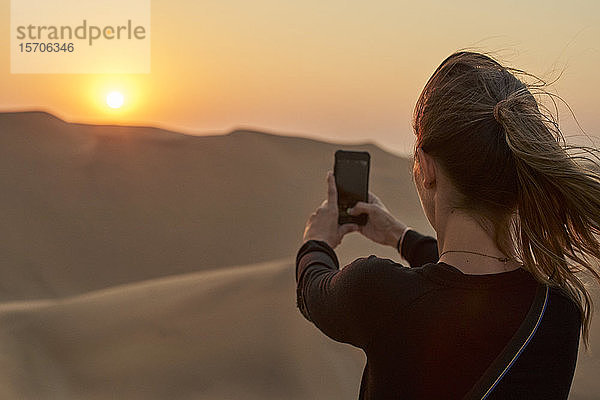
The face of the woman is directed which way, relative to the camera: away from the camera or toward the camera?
away from the camera

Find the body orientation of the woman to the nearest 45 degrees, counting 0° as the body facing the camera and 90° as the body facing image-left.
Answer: approximately 135°
